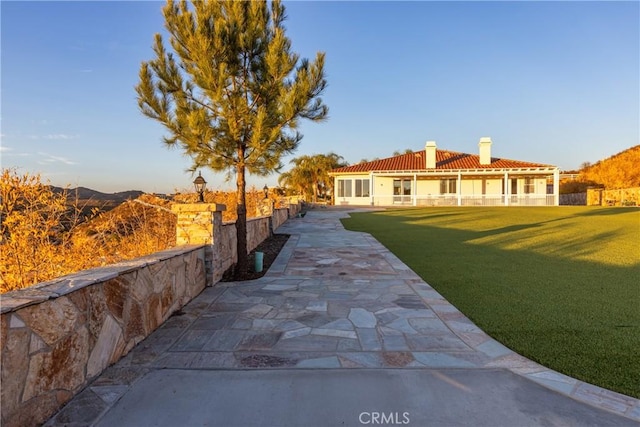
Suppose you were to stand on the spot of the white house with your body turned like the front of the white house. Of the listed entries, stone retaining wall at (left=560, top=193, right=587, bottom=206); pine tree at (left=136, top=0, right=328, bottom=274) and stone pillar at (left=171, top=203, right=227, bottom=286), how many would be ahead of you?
2

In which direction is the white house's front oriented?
toward the camera

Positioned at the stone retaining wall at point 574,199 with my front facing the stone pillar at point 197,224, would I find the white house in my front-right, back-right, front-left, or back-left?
front-right

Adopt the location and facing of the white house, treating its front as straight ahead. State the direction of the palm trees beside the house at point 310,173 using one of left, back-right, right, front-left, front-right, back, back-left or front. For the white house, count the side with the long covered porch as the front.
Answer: right

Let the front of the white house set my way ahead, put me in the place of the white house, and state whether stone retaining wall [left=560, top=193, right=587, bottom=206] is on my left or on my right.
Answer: on my left

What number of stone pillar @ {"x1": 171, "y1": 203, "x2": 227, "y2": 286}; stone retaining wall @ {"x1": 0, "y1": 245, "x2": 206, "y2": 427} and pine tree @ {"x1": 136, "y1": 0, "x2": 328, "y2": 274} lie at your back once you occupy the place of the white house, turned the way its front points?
0

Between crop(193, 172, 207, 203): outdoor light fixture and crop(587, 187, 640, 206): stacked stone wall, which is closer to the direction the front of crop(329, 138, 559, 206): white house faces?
the outdoor light fixture

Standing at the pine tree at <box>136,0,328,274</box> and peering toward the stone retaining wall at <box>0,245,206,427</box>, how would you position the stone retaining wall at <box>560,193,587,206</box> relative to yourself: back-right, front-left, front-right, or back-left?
back-left

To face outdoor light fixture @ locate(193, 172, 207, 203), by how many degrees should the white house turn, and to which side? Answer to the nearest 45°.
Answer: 0° — it already faces it

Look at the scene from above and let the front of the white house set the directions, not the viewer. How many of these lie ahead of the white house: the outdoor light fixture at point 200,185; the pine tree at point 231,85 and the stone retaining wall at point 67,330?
3

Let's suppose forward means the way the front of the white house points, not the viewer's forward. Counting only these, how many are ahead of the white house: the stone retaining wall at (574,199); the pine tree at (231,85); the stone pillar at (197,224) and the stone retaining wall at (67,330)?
3

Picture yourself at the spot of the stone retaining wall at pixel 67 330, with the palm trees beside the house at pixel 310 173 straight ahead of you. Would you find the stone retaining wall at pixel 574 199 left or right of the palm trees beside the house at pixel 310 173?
right

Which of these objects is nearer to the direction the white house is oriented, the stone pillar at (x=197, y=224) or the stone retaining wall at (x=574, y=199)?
the stone pillar

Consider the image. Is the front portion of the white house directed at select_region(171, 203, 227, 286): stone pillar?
yes

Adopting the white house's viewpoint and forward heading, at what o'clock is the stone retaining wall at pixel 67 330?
The stone retaining wall is roughly at 12 o'clock from the white house.

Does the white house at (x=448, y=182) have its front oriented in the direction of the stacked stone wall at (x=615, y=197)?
no

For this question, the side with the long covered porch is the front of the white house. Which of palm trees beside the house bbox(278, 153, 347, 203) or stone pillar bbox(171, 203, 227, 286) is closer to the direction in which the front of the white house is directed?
the stone pillar

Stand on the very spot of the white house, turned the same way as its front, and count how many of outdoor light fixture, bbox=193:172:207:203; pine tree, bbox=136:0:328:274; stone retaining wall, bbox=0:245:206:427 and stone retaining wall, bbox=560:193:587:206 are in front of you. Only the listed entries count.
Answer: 3
